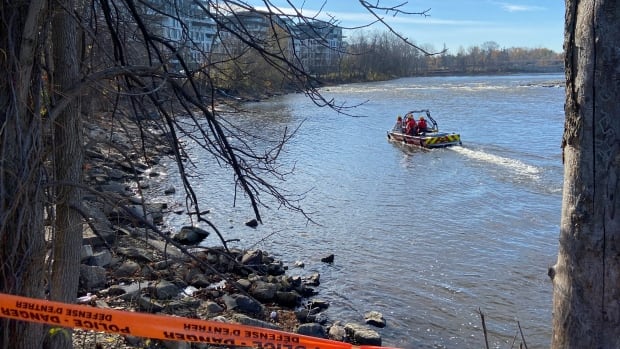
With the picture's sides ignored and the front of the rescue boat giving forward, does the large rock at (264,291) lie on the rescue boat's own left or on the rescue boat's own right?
on the rescue boat's own left

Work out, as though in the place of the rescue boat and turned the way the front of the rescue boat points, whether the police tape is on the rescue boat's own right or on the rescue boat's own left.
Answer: on the rescue boat's own left

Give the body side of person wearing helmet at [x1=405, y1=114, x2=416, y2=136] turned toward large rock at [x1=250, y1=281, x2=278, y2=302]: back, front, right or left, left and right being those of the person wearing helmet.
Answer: left

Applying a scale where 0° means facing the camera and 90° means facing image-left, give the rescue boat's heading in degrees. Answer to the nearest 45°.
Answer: approximately 135°

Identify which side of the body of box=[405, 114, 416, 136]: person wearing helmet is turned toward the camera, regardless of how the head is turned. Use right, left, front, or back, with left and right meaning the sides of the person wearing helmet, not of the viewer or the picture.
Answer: left

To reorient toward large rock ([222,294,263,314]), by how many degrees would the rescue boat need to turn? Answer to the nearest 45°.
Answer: approximately 135° to its left

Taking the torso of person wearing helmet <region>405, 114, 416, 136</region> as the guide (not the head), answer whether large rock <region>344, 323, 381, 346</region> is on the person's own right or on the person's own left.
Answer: on the person's own left

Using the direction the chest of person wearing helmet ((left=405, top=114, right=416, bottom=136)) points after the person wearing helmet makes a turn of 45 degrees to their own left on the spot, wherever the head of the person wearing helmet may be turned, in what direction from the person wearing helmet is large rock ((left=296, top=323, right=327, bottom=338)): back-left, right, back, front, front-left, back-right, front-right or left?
front-left

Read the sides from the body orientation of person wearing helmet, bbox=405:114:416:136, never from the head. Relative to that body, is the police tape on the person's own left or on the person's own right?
on the person's own left

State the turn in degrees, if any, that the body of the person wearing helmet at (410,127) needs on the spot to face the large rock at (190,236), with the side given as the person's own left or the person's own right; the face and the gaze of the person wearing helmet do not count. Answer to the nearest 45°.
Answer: approximately 90° to the person's own left
